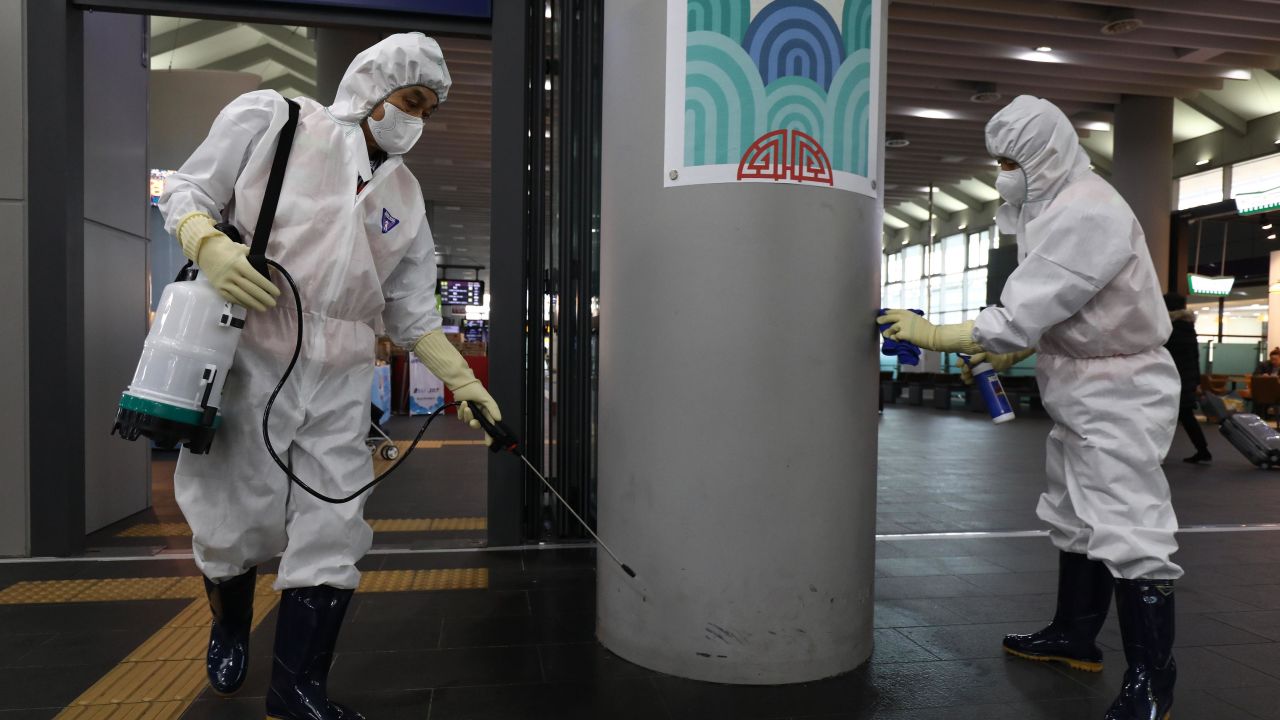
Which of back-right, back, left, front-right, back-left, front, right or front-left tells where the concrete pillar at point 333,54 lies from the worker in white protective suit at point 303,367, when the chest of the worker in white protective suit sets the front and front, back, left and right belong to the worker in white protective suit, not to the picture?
back-left

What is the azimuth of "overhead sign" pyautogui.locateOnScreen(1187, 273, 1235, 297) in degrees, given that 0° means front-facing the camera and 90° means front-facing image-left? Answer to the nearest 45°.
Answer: approximately 0°

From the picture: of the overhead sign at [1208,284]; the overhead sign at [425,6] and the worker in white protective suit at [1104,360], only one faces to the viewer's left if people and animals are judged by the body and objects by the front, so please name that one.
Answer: the worker in white protective suit

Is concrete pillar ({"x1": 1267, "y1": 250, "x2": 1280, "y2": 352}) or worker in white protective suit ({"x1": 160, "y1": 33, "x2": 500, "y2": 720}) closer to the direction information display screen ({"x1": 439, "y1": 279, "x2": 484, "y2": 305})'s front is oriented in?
the worker in white protective suit

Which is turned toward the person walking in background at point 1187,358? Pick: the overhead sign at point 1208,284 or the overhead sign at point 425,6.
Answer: the overhead sign at point 1208,284

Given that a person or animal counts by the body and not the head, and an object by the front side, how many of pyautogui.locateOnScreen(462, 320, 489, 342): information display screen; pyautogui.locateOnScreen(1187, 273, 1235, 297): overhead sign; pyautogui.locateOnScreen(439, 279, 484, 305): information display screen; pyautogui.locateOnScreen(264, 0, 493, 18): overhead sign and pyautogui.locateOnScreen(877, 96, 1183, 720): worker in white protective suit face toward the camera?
4

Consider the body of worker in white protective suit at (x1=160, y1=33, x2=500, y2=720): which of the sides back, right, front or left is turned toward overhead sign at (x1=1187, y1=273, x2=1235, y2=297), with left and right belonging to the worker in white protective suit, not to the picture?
left

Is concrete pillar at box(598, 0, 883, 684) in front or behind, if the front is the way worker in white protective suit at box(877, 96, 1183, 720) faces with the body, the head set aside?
in front

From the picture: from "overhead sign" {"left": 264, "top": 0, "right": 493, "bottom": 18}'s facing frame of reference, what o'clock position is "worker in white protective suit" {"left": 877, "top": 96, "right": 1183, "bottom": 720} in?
The worker in white protective suit is roughly at 11 o'clock from the overhead sign.

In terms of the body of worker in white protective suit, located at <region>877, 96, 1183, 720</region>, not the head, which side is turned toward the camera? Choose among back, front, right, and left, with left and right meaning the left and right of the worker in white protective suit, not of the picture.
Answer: left

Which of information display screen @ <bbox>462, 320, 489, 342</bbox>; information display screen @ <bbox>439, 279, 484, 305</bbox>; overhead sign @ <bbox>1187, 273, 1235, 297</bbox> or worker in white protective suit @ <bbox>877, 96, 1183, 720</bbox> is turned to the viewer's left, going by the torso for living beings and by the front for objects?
the worker in white protective suit

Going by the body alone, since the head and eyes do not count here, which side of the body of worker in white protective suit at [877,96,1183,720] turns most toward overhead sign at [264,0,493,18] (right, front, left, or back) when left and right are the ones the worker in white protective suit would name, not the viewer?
front
